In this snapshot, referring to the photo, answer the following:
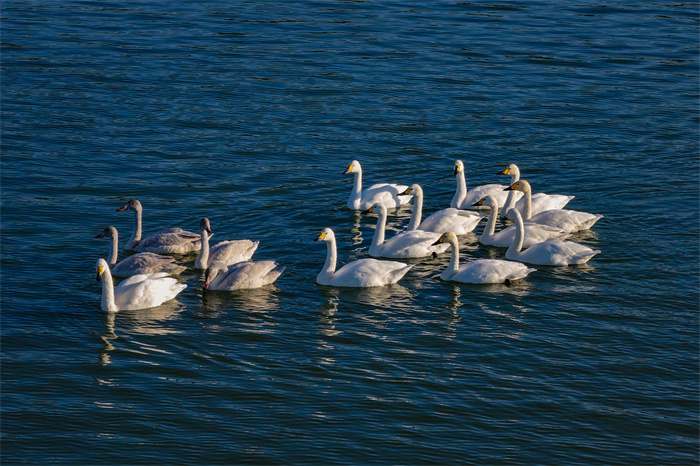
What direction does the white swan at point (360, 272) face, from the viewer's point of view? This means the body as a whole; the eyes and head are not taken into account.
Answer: to the viewer's left

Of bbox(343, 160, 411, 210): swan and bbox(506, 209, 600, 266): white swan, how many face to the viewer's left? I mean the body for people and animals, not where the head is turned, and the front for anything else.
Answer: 2

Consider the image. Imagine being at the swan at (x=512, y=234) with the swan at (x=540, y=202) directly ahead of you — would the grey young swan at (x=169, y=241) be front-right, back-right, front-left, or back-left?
back-left

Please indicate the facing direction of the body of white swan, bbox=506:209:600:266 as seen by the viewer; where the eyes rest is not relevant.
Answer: to the viewer's left

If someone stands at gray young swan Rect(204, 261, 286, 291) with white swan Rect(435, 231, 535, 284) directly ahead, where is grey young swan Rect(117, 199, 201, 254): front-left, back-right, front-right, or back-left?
back-left

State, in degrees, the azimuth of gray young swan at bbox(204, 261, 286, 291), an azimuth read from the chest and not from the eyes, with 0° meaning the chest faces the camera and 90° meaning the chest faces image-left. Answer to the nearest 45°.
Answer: approximately 90°

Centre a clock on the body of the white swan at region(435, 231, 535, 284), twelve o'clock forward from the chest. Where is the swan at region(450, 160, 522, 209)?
The swan is roughly at 3 o'clock from the white swan.

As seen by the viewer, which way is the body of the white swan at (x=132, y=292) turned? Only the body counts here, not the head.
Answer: to the viewer's left

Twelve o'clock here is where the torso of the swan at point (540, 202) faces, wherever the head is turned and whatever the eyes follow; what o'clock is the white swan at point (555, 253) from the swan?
The white swan is roughly at 9 o'clock from the swan.

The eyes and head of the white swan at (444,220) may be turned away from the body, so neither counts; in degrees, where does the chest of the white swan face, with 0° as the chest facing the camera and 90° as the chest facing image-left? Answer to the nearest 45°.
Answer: approximately 90°

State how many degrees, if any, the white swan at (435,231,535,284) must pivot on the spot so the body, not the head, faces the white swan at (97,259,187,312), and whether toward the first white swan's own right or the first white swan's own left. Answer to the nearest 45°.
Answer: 0° — it already faces it
